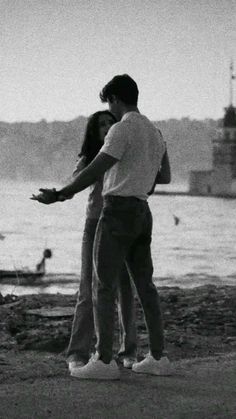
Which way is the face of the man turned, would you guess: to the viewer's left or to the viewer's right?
to the viewer's left

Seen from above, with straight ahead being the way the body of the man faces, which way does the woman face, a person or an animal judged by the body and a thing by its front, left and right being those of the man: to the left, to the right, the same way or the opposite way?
the opposite way

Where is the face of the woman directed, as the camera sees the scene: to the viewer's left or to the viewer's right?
to the viewer's right

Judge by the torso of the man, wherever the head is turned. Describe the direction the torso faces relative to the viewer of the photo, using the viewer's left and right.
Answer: facing away from the viewer and to the left of the viewer
